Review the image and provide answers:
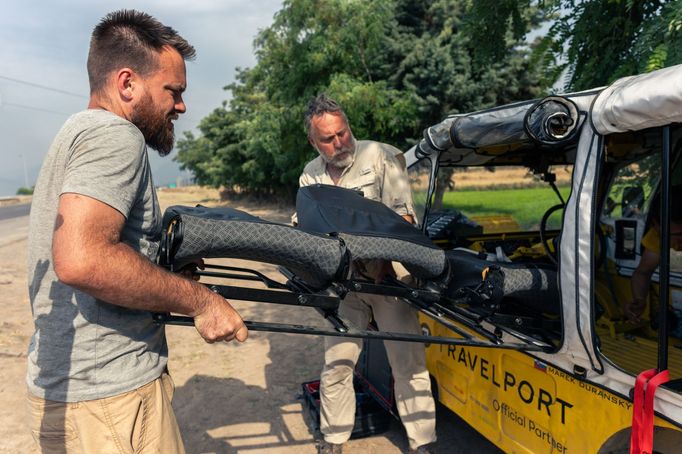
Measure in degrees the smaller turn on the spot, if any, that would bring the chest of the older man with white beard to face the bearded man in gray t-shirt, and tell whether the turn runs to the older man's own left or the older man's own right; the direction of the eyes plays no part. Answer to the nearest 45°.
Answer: approximately 45° to the older man's own right

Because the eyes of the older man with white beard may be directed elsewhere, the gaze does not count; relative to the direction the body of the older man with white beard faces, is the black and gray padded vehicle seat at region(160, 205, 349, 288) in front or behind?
in front

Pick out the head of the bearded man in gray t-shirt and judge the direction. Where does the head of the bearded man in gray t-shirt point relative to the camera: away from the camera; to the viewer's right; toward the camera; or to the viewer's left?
to the viewer's right

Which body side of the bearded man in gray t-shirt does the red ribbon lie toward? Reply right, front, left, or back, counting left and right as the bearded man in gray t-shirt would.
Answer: front

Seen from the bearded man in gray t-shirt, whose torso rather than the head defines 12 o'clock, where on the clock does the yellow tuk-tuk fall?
The yellow tuk-tuk is roughly at 12 o'clock from the bearded man in gray t-shirt.

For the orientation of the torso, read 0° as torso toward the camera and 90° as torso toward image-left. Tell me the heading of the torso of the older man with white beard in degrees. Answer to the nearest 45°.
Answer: approximately 0°

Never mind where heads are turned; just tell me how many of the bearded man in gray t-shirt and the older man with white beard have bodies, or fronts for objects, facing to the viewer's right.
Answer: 1

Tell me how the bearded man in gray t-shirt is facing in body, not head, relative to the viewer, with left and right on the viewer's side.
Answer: facing to the right of the viewer

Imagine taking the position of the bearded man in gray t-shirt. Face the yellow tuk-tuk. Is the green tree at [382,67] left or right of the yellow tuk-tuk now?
left

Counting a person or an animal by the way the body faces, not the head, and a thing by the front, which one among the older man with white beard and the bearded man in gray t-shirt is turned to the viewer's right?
the bearded man in gray t-shirt

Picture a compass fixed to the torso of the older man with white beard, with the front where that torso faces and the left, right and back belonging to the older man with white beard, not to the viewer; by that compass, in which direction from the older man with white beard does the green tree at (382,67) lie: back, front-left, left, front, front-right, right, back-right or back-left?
back

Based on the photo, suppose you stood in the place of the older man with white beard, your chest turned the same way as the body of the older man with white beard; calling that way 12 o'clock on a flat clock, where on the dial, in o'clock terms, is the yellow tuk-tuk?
The yellow tuk-tuk is roughly at 10 o'clock from the older man with white beard.

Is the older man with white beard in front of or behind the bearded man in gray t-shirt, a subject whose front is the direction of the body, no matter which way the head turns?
in front
